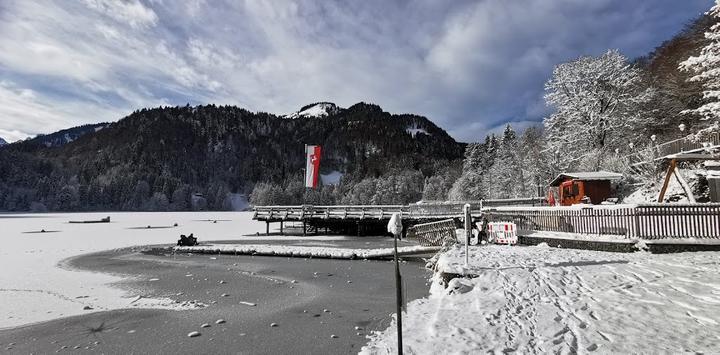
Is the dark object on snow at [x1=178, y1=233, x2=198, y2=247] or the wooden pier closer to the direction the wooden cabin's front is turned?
the dark object on snow

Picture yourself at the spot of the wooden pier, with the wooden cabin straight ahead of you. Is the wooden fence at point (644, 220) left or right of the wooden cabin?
right

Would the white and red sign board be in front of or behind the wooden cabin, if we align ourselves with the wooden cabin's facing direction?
in front

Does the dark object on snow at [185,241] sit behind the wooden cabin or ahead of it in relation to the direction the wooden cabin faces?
ahead

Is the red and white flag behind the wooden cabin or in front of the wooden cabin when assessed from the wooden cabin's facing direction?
in front

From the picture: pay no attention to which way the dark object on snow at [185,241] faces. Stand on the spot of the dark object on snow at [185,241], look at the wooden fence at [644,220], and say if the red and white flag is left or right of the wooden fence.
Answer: left

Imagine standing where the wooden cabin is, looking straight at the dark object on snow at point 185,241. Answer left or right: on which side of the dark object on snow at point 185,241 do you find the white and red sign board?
left

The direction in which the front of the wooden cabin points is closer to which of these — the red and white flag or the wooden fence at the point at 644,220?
the red and white flag

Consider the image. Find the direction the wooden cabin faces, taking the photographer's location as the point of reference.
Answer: facing the viewer and to the left of the viewer

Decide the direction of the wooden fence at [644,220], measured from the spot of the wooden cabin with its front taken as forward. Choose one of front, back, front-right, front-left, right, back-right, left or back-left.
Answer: front-left
